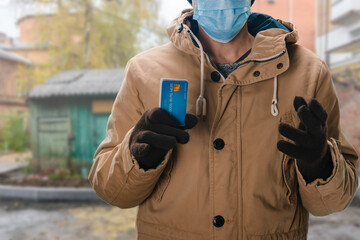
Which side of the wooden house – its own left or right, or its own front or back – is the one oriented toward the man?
front

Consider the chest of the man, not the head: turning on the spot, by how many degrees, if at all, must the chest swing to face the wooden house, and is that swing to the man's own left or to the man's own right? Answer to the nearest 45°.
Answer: approximately 135° to the man's own right

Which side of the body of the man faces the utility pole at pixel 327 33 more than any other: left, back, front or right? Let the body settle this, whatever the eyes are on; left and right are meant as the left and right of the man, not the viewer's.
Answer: back

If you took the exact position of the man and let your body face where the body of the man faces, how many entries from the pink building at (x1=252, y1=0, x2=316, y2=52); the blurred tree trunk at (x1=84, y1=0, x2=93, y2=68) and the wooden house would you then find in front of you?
0

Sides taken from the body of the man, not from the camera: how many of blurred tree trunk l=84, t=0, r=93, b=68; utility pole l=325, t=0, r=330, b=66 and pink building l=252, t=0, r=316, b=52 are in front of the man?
0

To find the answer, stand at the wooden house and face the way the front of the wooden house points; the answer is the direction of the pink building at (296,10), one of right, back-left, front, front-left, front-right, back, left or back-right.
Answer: left

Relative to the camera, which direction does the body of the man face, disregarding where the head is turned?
toward the camera

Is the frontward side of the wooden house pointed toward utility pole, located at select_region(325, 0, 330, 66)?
no

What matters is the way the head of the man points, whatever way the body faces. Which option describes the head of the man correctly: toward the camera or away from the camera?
toward the camera

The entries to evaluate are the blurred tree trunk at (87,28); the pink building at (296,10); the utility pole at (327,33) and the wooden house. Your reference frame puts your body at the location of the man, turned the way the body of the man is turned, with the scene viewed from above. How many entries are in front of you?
0

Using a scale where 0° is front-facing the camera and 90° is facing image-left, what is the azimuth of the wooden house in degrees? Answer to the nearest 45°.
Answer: approximately 0°

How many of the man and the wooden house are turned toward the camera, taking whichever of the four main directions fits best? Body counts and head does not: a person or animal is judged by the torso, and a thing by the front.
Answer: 2
